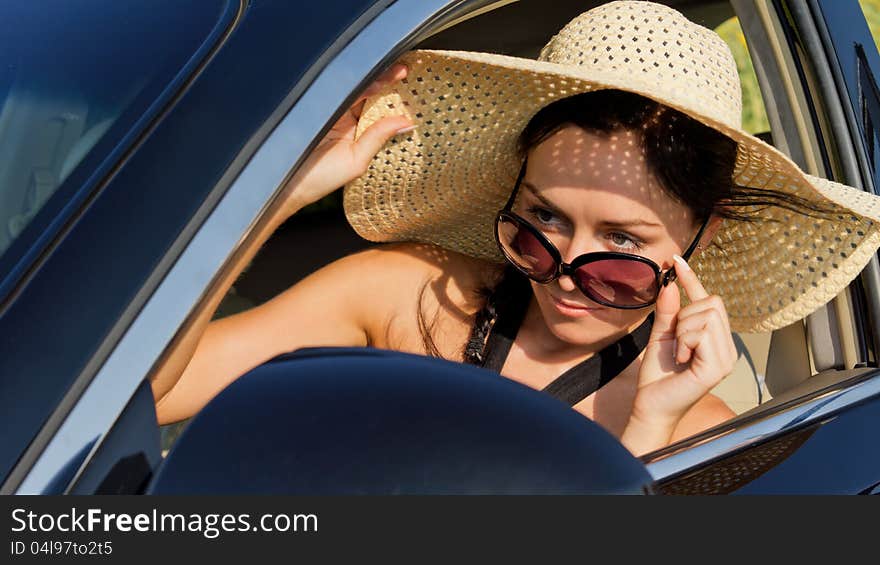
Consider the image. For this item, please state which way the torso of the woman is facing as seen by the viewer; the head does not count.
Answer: toward the camera

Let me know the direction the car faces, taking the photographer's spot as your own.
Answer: facing the viewer and to the left of the viewer
